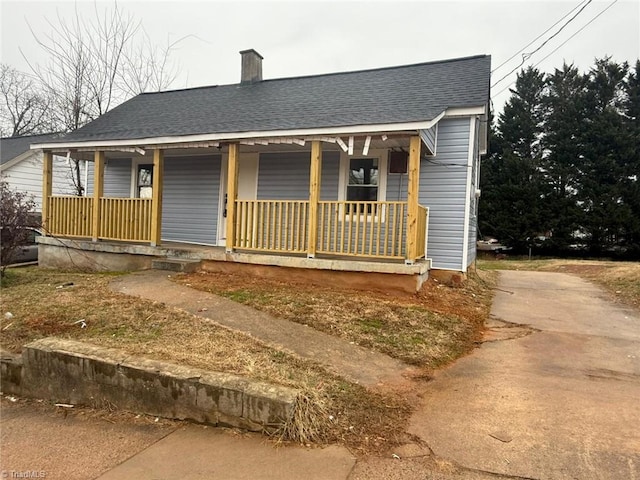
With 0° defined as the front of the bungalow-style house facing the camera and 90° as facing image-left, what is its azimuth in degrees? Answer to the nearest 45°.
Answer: approximately 45°

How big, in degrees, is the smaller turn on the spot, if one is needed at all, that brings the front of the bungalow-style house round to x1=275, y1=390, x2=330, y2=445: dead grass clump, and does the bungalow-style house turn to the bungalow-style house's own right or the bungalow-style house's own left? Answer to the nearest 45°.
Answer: approximately 45° to the bungalow-style house's own left

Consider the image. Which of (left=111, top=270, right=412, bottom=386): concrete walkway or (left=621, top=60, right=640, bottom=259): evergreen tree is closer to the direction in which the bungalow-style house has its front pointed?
the concrete walkway

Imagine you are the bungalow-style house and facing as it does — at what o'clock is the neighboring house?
The neighboring house is roughly at 3 o'clock from the bungalow-style house.

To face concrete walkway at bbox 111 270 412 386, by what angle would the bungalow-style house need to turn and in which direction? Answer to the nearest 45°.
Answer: approximately 45° to its left

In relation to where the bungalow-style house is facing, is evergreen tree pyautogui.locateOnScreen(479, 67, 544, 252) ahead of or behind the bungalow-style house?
behind

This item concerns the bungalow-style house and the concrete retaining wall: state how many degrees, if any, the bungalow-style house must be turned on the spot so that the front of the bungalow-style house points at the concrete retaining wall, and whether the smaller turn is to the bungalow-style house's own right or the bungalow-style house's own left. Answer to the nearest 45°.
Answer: approximately 45° to the bungalow-style house's own left
